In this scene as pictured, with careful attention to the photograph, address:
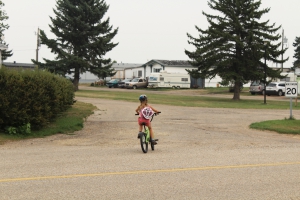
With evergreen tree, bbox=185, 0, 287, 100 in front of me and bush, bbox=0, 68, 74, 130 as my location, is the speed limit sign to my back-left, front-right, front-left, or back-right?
front-right

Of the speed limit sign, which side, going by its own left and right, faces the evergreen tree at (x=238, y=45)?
back

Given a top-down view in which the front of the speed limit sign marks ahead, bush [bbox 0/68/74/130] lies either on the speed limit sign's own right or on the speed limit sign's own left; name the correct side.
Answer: on the speed limit sign's own right

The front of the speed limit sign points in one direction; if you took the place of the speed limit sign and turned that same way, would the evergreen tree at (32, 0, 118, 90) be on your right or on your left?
on your right

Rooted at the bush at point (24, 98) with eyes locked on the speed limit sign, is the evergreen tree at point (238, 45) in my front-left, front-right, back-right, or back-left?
front-left

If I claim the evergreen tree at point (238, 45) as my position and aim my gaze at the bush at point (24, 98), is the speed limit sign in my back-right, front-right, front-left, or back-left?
front-left

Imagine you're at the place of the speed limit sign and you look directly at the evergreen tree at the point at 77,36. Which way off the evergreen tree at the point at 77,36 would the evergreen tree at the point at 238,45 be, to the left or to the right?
right

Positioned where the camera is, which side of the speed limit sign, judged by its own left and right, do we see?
front
